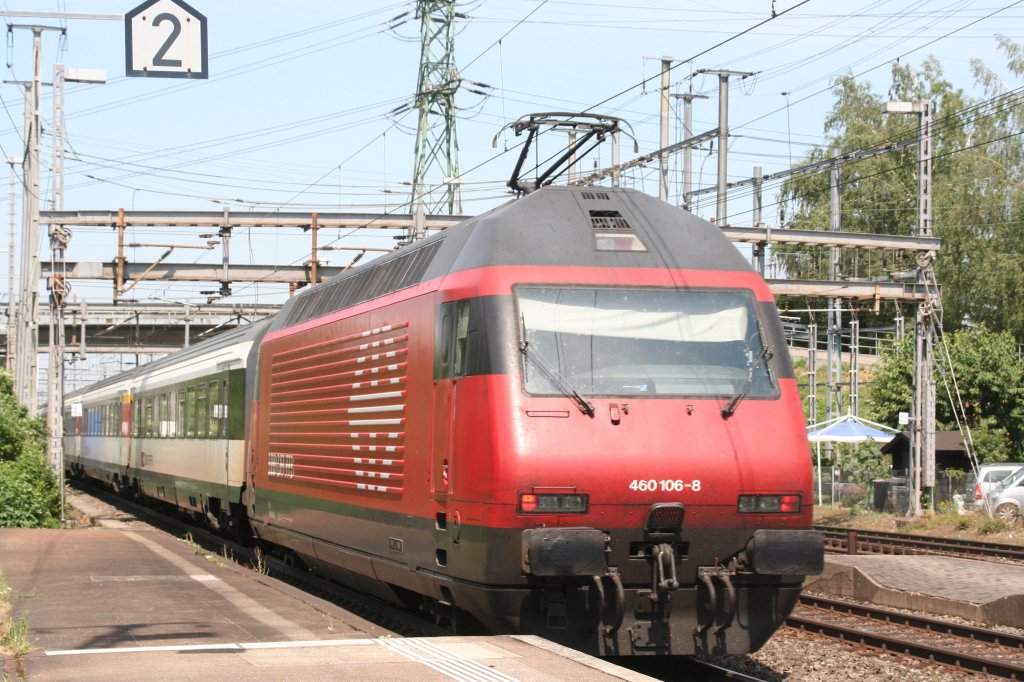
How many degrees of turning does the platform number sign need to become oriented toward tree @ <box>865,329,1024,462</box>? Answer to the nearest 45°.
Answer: approximately 135° to its left

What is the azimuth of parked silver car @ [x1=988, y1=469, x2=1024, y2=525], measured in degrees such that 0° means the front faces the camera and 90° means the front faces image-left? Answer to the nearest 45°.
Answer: approximately 45°

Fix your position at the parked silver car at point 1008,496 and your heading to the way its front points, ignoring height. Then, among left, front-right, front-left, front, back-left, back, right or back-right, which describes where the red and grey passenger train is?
front-left

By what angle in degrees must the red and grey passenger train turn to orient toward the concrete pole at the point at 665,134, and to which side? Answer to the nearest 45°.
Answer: approximately 135° to its left

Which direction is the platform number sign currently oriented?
toward the camera

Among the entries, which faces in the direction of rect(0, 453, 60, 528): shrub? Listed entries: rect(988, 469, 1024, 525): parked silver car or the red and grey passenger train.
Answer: the parked silver car

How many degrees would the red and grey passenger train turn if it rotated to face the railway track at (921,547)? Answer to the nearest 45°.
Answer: approximately 90° to its left

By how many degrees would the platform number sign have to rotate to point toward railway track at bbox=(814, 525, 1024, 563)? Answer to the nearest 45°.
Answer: approximately 135° to its left

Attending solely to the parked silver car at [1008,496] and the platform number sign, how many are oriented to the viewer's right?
0

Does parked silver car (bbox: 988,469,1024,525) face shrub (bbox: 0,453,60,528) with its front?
yes

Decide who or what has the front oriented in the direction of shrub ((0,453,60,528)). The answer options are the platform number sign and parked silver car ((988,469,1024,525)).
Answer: the parked silver car

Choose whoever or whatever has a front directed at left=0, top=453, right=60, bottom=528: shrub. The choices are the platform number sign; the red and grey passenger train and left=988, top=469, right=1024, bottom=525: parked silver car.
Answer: the parked silver car

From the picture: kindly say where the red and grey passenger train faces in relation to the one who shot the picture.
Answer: facing the viewer and to the right of the viewer

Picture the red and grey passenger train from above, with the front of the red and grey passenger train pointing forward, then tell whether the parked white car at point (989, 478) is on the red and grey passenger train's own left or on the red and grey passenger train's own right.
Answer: on the red and grey passenger train's own left

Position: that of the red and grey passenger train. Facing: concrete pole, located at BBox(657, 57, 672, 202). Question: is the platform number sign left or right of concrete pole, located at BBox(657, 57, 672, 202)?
left

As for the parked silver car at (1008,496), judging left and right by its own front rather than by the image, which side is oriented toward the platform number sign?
front
